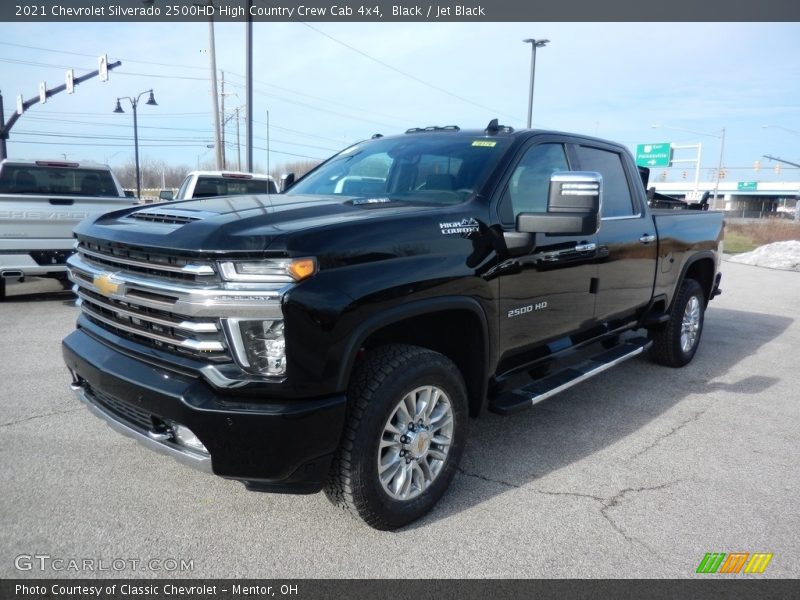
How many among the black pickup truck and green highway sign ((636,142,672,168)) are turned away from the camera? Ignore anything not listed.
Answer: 0

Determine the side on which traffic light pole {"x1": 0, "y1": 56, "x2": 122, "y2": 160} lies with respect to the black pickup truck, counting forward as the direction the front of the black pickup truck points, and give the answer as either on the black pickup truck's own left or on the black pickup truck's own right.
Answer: on the black pickup truck's own right

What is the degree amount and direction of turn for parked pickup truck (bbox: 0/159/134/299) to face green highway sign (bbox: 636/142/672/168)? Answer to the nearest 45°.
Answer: approximately 45° to its right

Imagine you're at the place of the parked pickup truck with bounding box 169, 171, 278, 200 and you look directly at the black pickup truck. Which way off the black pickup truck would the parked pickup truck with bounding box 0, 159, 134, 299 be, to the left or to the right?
right

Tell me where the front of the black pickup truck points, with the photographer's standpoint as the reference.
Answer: facing the viewer and to the left of the viewer

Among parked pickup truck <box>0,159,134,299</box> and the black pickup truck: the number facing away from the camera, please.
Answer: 1

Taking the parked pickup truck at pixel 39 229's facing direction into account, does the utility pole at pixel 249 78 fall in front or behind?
in front

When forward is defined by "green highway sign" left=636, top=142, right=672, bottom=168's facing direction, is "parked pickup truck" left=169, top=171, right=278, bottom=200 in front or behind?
in front

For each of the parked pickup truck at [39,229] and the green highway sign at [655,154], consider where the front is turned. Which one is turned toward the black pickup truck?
the green highway sign

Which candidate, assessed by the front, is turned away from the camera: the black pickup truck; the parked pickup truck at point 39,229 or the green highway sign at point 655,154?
the parked pickup truck

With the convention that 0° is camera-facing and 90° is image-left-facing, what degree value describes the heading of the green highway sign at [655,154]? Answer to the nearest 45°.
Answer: approximately 0°

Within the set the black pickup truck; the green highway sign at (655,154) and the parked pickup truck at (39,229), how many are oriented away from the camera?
1

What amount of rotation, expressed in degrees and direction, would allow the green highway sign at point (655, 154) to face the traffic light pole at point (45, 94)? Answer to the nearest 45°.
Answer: approximately 45° to its right

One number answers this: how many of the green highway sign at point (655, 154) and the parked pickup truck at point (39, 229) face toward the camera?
1

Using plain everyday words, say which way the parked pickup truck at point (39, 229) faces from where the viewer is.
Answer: facing away from the viewer

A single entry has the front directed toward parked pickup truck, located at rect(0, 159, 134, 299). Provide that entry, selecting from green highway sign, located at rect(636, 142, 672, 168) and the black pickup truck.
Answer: the green highway sign

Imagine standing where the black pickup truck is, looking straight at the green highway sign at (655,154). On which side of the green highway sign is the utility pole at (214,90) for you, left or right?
left
